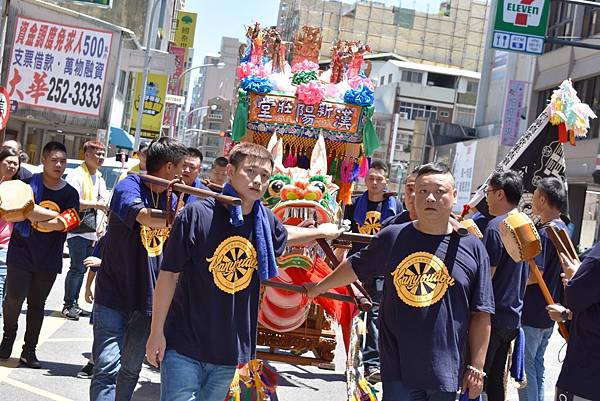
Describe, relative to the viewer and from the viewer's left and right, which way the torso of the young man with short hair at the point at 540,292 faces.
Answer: facing to the left of the viewer

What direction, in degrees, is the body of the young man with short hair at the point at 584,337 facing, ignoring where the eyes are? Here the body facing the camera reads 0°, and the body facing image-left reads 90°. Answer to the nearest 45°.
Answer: approximately 90°

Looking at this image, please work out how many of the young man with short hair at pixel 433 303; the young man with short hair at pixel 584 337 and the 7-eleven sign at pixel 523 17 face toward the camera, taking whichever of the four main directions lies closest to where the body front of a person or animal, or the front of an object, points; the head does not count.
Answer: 2

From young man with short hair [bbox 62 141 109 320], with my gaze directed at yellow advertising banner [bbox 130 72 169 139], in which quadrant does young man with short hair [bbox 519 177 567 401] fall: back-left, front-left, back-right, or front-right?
back-right

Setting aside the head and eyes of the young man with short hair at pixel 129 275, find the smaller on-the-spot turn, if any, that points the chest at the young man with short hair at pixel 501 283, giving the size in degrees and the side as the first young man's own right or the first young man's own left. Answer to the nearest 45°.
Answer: approximately 45° to the first young man's own left

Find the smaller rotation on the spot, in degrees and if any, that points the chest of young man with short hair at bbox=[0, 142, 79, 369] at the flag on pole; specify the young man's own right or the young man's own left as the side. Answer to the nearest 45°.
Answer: approximately 45° to the young man's own left
